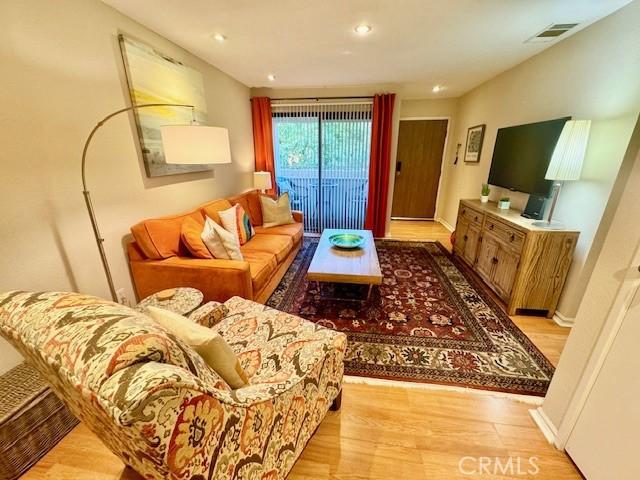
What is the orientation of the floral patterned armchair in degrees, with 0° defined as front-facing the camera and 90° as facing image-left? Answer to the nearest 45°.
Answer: approximately 225°

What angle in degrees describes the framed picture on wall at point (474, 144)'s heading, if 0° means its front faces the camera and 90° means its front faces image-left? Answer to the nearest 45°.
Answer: approximately 45°

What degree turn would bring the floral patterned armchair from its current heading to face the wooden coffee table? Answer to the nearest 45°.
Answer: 0° — it already faces it

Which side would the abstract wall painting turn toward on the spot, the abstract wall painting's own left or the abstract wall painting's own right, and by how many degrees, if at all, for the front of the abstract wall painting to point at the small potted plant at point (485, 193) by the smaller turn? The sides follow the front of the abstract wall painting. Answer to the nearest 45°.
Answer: approximately 45° to the abstract wall painting's own left

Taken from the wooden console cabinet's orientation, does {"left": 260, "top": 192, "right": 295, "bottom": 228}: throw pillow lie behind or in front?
in front

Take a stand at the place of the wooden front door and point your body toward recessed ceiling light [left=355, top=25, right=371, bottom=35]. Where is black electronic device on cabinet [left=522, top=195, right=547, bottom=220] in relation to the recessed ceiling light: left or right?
left

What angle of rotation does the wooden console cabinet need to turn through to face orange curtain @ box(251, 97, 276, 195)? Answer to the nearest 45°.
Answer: approximately 45° to its right

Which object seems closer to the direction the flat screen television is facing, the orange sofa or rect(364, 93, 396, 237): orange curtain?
the orange sofa

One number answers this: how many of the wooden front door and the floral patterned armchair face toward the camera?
1

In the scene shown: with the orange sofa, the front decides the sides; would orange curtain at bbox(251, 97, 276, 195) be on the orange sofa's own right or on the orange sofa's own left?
on the orange sofa's own left

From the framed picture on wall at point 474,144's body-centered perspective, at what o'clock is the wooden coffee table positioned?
The wooden coffee table is roughly at 11 o'clock from the framed picture on wall.
